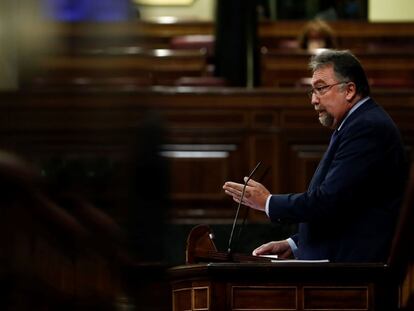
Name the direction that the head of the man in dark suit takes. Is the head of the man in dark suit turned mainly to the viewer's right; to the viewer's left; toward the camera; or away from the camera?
to the viewer's left

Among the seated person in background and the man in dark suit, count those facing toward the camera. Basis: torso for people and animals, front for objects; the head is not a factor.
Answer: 1

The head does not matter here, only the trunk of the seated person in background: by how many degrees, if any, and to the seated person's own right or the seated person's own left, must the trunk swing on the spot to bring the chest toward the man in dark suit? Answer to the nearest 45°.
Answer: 0° — they already face them

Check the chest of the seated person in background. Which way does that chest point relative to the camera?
toward the camera

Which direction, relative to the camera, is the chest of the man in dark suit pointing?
to the viewer's left

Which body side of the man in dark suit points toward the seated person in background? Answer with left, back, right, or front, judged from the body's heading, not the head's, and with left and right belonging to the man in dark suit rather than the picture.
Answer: right

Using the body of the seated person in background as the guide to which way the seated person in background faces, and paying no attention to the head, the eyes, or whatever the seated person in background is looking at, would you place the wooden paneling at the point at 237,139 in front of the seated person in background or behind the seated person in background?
in front

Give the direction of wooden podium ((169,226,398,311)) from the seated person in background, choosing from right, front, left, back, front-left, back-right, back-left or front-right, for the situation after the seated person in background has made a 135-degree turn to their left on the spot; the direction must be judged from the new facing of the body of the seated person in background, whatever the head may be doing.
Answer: back-right

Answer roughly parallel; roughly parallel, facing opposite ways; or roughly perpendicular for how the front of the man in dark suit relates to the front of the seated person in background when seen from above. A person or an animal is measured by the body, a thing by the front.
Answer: roughly perpendicular
